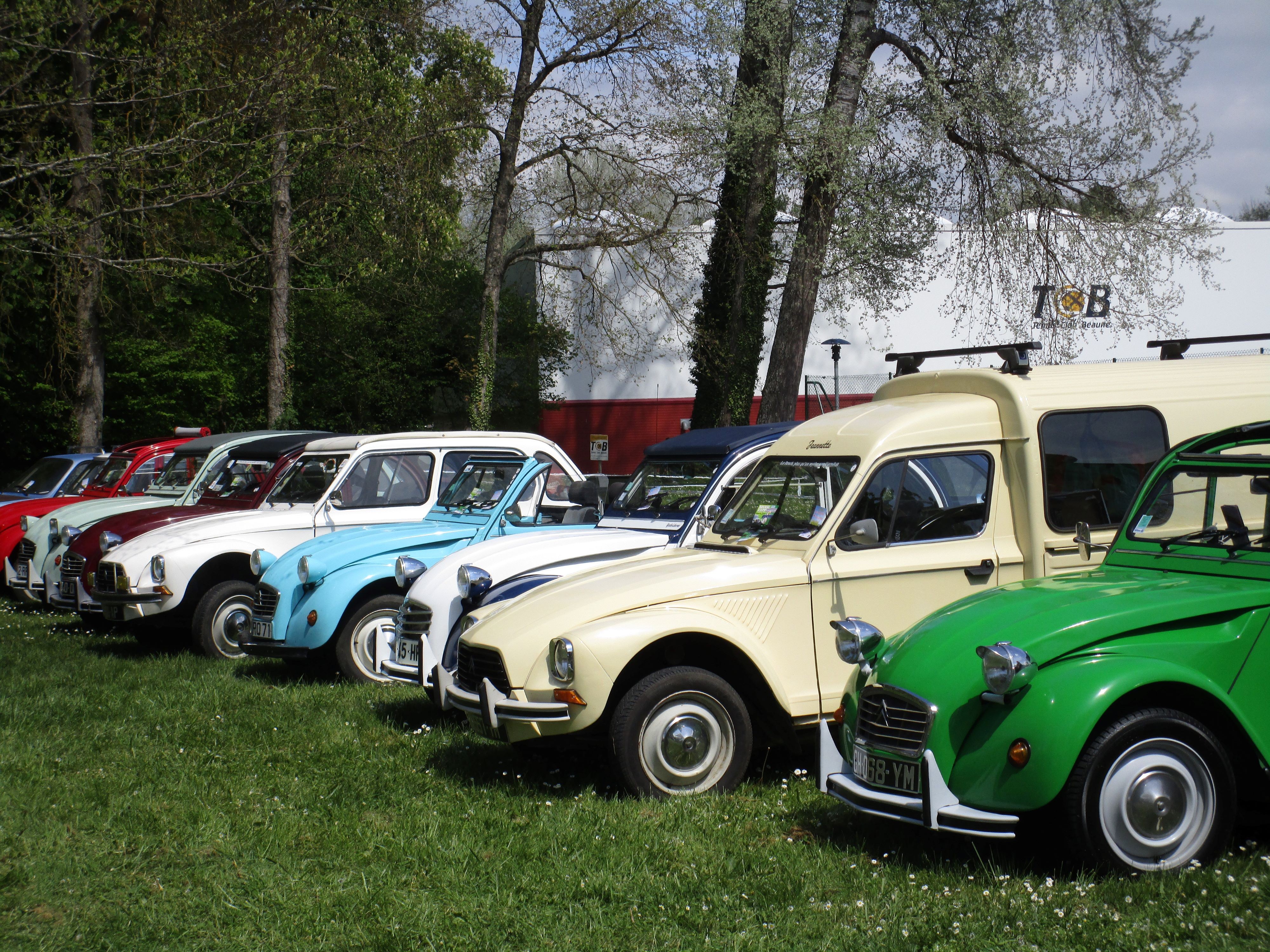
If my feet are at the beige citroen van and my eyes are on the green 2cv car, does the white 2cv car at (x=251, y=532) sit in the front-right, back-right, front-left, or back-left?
back-right

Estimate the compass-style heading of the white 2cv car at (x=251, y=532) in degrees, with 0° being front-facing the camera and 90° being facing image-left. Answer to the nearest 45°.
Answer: approximately 45°

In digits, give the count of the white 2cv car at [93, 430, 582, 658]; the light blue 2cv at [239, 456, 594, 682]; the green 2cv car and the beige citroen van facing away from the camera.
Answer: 0

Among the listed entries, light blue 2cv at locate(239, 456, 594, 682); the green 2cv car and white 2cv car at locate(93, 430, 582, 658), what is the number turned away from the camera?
0

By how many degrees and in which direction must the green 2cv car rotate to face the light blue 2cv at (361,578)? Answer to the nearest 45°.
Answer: approximately 90° to its right

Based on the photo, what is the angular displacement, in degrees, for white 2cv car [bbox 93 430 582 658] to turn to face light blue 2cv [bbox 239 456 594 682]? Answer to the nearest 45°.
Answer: approximately 90° to its left

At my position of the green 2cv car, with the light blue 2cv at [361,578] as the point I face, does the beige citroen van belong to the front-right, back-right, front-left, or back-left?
front-right

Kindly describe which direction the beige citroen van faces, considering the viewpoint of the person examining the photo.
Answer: facing the viewer and to the left of the viewer

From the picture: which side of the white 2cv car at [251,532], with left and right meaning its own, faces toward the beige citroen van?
left

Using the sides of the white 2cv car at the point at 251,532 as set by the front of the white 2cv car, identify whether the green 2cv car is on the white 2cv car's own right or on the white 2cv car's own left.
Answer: on the white 2cv car's own left

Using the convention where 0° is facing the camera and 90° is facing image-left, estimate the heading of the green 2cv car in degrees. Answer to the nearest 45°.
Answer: approximately 45°
